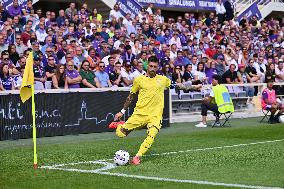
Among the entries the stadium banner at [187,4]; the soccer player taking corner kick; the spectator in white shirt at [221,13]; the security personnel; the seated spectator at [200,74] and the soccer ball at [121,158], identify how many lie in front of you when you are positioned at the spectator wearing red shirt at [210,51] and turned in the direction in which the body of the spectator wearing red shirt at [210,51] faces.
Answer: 4

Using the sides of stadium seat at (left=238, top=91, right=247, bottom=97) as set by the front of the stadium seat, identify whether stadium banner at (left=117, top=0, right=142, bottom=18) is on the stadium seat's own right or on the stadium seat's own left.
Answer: on the stadium seat's own right

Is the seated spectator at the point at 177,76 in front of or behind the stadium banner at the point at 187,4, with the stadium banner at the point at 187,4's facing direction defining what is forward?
in front

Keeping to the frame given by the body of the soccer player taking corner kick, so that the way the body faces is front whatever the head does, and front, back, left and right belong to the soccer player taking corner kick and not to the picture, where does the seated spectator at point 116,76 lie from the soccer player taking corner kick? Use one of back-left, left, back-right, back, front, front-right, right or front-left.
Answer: back

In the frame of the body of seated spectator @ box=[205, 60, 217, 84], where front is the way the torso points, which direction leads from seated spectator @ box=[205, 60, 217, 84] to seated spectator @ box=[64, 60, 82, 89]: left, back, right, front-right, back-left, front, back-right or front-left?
front-right

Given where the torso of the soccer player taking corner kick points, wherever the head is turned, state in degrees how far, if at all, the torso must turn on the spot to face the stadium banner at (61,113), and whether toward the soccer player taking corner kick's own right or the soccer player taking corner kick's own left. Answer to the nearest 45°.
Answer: approximately 135° to the soccer player taking corner kick's own right

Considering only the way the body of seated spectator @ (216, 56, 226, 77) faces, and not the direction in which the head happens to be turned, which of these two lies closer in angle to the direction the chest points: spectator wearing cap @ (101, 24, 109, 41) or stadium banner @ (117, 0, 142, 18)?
the spectator wearing cap

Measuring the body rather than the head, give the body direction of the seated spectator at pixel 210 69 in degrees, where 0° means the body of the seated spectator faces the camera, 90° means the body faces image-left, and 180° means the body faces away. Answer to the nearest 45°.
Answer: approximately 0°

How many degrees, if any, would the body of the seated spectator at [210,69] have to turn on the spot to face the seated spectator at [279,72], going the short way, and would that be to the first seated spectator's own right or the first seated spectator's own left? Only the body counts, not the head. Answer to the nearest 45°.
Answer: approximately 135° to the first seated spectator's own left
